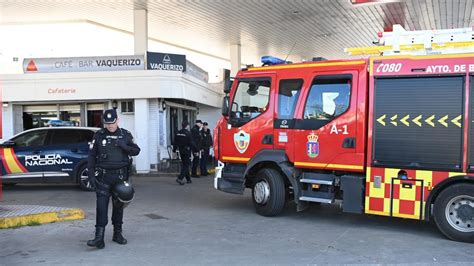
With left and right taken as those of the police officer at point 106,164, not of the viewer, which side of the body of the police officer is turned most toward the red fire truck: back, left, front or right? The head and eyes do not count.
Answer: left

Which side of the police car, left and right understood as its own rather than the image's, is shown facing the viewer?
left

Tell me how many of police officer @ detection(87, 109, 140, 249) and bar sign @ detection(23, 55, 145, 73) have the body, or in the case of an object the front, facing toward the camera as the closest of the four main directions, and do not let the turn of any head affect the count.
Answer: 2

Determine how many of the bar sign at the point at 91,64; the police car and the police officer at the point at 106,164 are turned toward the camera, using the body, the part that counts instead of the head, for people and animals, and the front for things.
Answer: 2

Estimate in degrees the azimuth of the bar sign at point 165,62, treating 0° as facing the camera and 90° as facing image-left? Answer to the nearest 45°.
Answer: approximately 315°

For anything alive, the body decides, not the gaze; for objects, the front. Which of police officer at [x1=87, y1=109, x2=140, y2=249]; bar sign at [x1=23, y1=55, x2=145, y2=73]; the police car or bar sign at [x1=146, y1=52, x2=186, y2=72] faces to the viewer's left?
the police car

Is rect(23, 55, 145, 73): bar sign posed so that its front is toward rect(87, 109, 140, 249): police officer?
yes

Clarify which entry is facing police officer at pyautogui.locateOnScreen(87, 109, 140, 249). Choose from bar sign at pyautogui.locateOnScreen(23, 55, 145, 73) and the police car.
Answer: the bar sign

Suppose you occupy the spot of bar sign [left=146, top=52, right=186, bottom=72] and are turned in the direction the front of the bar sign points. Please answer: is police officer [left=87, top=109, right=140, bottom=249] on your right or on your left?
on your right
